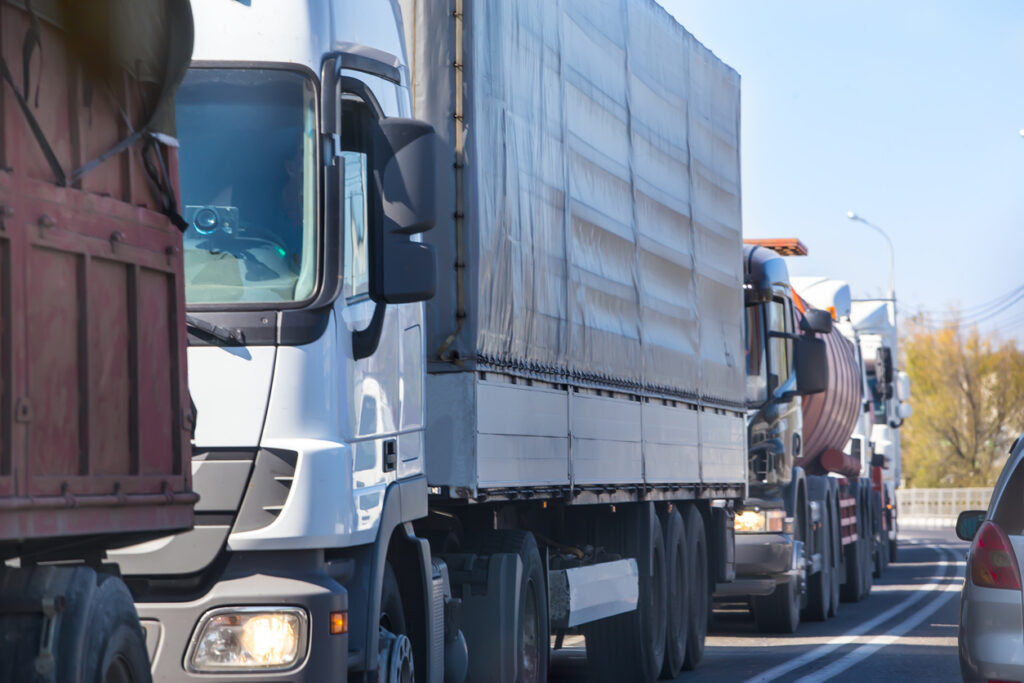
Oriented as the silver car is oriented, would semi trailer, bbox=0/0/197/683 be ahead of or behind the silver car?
behind

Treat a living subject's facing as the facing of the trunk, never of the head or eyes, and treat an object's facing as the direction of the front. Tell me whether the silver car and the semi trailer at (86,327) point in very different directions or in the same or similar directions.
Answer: very different directions

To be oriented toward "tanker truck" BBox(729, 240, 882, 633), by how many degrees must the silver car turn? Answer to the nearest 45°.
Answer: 0° — it already faces it

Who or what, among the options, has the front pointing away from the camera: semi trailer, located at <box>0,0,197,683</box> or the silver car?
the silver car

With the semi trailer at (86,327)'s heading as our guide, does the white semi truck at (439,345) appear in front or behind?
behind

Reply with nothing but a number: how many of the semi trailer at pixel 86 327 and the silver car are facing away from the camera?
1

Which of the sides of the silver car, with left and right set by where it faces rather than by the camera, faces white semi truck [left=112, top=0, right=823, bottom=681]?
left

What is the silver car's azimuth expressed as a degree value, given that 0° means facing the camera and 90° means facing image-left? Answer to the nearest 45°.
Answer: approximately 180°
